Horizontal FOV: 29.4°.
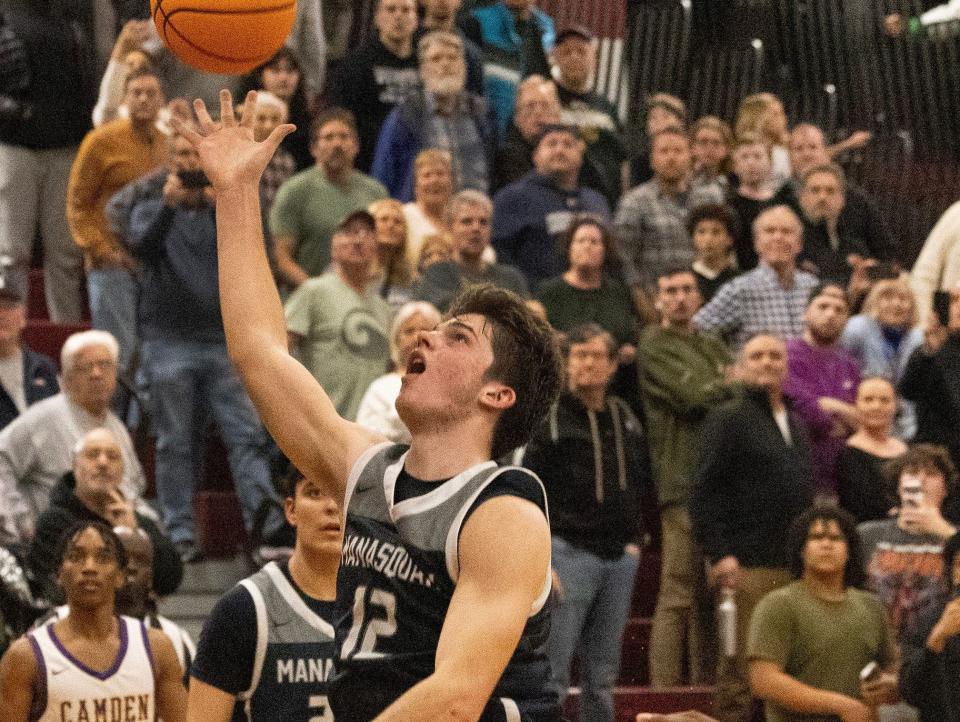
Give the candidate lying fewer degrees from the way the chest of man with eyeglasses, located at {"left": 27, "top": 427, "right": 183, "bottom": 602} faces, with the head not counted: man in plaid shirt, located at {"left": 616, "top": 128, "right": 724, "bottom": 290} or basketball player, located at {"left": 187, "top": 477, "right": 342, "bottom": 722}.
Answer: the basketball player

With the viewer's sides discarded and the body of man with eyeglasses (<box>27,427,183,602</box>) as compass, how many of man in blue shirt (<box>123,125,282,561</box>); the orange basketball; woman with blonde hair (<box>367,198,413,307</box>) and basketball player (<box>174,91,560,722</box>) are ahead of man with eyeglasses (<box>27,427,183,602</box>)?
2

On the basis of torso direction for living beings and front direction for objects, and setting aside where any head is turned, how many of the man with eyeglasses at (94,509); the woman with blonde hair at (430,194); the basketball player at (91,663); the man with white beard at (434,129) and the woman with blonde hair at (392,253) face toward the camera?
5

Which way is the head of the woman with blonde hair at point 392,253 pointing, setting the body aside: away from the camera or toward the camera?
toward the camera

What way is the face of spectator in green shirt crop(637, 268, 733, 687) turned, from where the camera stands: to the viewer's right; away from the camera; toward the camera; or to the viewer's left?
toward the camera

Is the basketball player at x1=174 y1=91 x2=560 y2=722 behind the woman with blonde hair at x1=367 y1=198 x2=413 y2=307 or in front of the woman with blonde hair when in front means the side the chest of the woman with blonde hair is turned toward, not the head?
in front

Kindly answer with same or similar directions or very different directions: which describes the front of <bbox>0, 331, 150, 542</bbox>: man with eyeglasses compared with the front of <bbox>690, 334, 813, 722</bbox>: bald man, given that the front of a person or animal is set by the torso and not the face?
same or similar directions

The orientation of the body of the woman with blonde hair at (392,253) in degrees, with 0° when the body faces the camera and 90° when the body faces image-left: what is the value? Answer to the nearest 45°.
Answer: approximately 0°

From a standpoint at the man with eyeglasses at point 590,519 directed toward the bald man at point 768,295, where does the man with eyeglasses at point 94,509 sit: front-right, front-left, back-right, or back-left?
back-left

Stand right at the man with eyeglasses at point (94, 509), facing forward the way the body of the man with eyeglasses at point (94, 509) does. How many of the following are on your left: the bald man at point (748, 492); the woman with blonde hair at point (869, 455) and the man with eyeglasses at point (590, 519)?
3

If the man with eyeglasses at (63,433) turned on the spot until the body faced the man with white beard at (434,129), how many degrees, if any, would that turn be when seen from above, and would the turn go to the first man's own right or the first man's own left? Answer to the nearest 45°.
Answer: approximately 90° to the first man's own left

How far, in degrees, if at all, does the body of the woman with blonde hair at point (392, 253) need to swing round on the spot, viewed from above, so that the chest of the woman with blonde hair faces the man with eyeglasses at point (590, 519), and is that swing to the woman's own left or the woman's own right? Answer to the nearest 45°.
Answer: approximately 45° to the woman's own left

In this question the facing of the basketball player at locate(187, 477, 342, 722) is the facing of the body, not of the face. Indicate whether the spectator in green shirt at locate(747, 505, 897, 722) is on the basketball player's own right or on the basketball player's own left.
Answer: on the basketball player's own left

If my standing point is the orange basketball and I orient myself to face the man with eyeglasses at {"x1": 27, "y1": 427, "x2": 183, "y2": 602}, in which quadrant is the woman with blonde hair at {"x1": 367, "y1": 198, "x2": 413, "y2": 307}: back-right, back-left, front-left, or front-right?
front-right

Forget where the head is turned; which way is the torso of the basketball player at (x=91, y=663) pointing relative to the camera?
toward the camera

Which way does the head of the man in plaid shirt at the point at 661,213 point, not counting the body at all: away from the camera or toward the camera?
toward the camera

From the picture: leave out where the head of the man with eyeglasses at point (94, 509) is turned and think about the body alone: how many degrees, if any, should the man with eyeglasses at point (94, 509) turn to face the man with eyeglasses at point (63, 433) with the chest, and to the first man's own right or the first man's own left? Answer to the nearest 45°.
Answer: approximately 180°

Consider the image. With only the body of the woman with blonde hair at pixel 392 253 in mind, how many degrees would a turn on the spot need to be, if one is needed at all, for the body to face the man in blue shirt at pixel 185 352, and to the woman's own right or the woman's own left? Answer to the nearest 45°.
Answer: approximately 90° to the woman's own right

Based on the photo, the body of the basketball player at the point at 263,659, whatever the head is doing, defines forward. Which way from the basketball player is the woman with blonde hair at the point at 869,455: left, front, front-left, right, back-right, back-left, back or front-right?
left

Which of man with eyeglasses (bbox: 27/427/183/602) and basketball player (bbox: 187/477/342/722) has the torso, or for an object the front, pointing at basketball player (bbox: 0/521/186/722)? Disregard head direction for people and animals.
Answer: the man with eyeglasses

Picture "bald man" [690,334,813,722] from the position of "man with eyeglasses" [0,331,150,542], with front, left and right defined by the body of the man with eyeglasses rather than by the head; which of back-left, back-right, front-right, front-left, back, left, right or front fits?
front-left

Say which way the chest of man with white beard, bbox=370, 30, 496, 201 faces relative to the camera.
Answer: toward the camera
